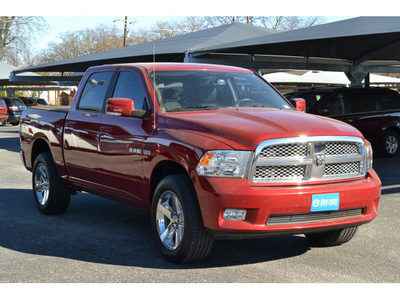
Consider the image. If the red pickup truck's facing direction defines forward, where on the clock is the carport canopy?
The carport canopy is roughly at 8 o'clock from the red pickup truck.

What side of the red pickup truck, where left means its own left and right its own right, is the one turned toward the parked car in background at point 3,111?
back

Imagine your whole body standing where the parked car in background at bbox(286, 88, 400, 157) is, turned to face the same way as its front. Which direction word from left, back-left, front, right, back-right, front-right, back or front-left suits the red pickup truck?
front-left

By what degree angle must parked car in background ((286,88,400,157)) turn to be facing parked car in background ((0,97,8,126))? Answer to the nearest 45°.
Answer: approximately 90° to its right

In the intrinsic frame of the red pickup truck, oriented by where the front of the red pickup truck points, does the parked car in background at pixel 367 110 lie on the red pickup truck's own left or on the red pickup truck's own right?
on the red pickup truck's own left

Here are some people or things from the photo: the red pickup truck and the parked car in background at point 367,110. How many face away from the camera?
0
